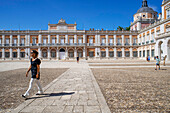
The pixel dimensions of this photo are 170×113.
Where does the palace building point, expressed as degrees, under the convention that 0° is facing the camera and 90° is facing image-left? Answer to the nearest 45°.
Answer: approximately 0°
